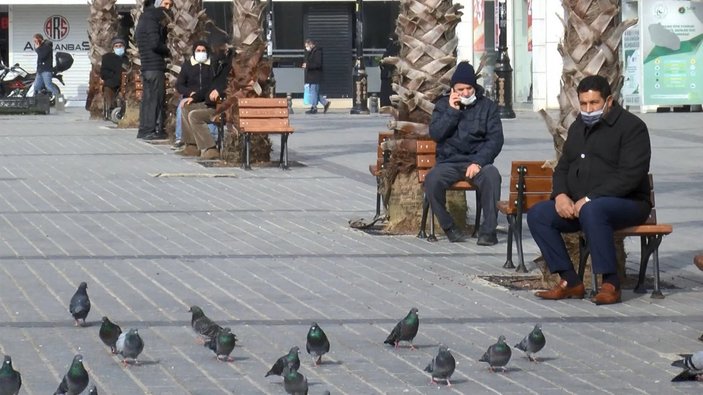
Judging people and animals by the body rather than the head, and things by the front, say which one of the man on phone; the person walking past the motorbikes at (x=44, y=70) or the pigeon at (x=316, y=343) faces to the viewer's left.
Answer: the person walking past the motorbikes

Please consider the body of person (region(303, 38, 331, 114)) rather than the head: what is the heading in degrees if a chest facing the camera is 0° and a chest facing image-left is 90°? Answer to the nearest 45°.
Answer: approximately 90°

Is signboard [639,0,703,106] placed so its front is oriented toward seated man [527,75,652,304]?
yes

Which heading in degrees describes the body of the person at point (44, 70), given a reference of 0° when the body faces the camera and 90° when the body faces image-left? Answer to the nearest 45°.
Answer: approximately 90°

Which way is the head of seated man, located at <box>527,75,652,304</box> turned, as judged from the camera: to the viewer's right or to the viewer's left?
to the viewer's left

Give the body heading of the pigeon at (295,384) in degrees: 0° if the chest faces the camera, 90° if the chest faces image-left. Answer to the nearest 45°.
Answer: approximately 45°

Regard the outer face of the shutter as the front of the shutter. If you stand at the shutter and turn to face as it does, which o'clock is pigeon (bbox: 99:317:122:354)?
The pigeon is roughly at 12 o'clock from the shutter.

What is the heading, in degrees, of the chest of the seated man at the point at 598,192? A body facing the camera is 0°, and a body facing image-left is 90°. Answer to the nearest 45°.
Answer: approximately 45°

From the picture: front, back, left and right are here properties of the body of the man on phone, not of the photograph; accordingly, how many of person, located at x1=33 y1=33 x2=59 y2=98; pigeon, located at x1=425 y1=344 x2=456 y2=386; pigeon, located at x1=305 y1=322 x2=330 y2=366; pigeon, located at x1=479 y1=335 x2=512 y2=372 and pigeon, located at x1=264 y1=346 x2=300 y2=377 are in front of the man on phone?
4

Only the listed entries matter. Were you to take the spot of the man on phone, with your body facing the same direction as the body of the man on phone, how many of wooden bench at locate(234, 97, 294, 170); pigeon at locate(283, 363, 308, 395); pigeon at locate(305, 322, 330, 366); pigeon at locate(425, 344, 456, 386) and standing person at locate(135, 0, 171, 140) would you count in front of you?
3

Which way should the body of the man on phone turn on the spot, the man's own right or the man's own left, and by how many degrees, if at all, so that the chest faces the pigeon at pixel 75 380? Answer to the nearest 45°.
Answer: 0° — they already face it

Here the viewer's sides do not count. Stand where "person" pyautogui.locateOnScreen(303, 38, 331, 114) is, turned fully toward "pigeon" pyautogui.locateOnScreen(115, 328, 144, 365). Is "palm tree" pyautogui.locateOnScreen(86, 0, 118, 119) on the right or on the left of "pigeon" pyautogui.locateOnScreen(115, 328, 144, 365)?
right
